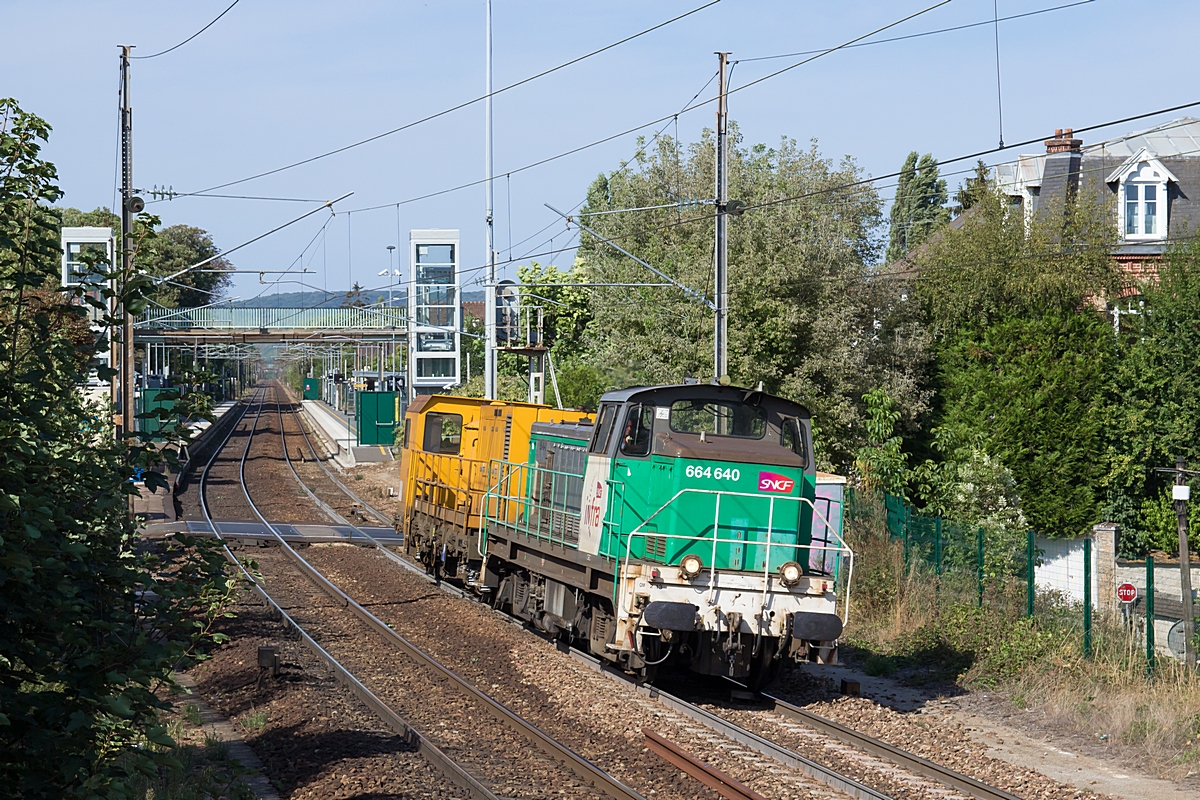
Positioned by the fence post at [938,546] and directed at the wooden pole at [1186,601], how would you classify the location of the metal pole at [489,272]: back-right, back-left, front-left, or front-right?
back-left

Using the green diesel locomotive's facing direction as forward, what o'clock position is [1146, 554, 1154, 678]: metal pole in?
The metal pole is roughly at 10 o'clock from the green diesel locomotive.

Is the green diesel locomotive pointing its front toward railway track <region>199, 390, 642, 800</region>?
no

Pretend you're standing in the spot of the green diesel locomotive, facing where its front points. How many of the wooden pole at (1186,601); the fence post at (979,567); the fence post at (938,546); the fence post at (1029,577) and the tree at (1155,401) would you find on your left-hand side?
5

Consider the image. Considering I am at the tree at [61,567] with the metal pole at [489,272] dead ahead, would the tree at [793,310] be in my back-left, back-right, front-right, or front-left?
front-right

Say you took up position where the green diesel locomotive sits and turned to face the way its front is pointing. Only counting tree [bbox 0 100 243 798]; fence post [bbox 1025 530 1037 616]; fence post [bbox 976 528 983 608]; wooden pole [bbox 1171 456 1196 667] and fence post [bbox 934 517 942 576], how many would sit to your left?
4

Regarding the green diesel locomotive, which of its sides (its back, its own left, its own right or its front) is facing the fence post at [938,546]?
left

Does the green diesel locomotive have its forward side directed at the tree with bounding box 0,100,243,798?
no

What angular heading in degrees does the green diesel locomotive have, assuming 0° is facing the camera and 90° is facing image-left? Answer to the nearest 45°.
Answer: approximately 315°

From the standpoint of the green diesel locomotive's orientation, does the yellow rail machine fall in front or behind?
behind

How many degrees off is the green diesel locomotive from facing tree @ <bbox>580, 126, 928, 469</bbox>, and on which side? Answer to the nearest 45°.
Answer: approximately 135° to its left

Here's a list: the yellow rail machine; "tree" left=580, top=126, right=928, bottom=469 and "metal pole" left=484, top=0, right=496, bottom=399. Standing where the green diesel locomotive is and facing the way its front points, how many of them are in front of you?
0

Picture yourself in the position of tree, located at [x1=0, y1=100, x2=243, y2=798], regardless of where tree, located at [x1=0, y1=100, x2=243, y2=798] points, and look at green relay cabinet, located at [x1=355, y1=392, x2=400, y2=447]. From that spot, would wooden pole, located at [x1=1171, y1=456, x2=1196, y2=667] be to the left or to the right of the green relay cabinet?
right

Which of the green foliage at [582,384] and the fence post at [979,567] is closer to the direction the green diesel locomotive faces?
the fence post

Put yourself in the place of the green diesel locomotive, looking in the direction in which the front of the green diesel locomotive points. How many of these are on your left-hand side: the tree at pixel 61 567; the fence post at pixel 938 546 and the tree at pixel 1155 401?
2

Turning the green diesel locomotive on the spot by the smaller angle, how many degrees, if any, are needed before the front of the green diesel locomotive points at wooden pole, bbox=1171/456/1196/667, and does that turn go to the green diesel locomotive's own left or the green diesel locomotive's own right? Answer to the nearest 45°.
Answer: approximately 90° to the green diesel locomotive's own left

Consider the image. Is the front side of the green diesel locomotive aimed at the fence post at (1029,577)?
no

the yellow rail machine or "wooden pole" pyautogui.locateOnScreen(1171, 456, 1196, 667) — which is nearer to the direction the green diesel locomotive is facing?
the wooden pole

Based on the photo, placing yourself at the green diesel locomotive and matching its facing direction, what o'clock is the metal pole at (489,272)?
The metal pole is roughly at 7 o'clock from the green diesel locomotive.
